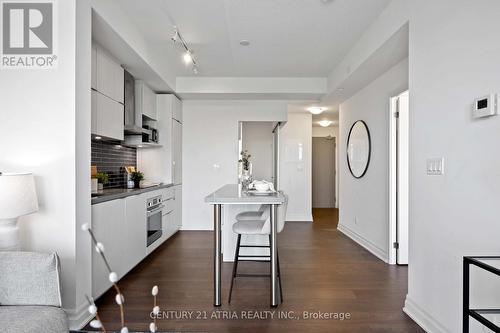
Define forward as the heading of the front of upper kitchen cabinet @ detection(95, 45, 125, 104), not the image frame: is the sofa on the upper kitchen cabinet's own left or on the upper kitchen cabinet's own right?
on the upper kitchen cabinet's own right

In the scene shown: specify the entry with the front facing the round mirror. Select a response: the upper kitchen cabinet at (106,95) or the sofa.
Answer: the upper kitchen cabinet

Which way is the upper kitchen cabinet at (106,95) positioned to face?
to the viewer's right

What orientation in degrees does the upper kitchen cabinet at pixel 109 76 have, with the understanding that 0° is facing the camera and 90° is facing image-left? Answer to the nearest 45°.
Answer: approximately 315°

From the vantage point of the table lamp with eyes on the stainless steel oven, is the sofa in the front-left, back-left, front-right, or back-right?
back-right

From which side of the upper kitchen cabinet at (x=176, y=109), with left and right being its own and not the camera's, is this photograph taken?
right

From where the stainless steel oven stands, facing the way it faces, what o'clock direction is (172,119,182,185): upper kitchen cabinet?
The upper kitchen cabinet is roughly at 8 o'clock from the stainless steel oven.

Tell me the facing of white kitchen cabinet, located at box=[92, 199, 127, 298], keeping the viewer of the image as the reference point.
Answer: facing the viewer and to the right of the viewer
